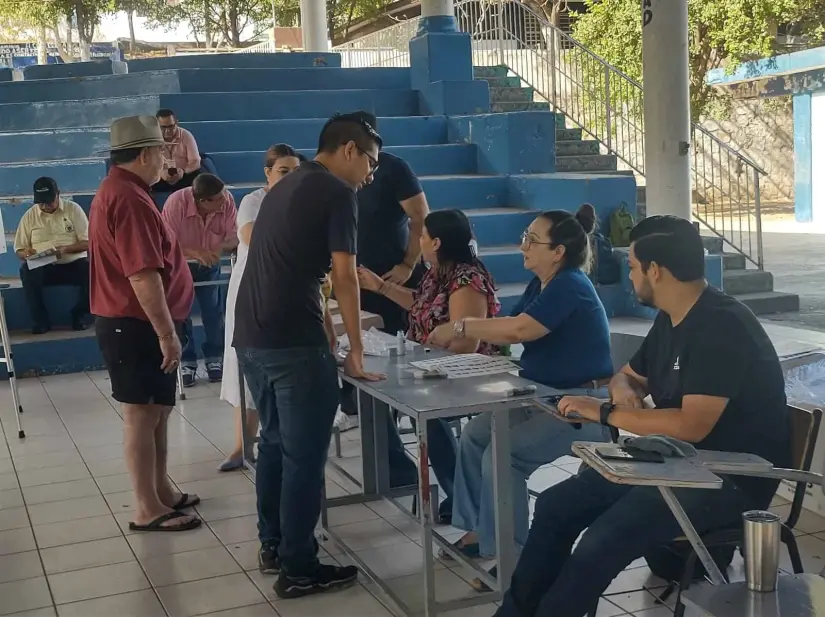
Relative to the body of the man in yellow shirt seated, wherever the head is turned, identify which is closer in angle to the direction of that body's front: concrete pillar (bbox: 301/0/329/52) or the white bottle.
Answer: the white bottle

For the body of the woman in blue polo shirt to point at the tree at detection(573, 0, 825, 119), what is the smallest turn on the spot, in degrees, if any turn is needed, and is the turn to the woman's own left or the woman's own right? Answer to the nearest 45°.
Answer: approximately 90° to the woman's own right

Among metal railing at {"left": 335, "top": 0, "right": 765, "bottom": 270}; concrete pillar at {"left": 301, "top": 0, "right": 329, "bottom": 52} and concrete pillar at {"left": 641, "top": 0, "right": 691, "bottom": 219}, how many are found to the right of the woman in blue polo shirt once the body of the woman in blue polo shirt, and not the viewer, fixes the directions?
3

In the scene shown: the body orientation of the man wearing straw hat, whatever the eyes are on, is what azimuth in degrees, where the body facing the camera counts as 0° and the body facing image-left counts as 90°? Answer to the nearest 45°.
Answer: approximately 270°

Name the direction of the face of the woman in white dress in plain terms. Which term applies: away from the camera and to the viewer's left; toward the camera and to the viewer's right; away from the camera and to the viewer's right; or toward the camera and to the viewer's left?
toward the camera and to the viewer's right

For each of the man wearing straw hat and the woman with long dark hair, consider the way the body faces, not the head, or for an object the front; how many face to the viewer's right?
1

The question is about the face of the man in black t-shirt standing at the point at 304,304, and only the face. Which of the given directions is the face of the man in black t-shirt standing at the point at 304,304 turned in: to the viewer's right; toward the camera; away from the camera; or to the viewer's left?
to the viewer's right

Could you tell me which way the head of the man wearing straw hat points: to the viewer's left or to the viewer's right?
to the viewer's right

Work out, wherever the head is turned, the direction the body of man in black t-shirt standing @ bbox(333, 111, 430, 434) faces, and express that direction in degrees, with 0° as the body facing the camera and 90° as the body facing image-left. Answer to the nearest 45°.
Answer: approximately 45°

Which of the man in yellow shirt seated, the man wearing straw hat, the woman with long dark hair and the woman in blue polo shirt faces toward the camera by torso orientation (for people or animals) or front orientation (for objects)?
the man in yellow shirt seated

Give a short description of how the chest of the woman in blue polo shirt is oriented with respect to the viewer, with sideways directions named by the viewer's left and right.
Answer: facing to the left of the viewer

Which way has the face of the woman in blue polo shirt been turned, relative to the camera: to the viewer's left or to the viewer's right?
to the viewer's left

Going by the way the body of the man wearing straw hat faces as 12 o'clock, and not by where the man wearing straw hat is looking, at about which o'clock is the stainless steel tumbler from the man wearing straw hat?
The stainless steel tumbler is roughly at 2 o'clock from the man wearing straw hat.
